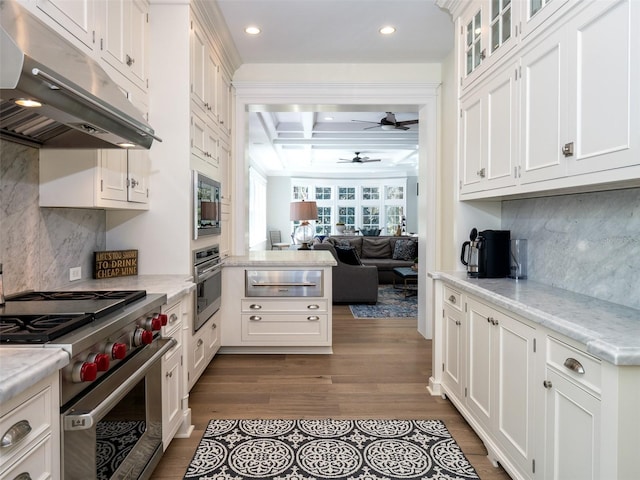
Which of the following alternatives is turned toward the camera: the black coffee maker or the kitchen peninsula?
the kitchen peninsula

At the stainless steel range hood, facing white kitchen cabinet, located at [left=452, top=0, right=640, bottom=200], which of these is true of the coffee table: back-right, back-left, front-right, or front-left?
front-left

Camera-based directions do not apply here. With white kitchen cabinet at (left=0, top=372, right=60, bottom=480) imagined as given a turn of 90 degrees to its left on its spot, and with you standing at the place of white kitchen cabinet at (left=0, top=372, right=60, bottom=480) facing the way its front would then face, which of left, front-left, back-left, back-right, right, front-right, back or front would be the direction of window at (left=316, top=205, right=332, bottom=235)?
front

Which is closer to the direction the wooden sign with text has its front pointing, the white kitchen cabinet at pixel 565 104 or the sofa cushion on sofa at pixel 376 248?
the white kitchen cabinet

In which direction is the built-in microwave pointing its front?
to the viewer's right

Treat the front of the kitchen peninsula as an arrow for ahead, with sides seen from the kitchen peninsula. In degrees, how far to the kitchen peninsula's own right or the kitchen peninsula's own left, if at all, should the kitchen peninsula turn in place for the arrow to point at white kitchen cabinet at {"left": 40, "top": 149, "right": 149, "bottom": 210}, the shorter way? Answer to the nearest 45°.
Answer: approximately 45° to the kitchen peninsula's own right

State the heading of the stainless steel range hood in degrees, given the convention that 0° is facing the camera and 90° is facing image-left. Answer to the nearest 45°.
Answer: approximately 315°

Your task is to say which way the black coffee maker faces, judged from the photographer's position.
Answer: facing to the left of the viewer

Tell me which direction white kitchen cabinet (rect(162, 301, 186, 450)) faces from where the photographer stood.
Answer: facing to the right of the viewer

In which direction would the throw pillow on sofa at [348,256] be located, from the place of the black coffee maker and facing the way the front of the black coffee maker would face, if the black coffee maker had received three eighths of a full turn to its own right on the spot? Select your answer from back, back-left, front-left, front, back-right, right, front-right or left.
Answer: left

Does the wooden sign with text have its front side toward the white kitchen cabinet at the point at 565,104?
yes

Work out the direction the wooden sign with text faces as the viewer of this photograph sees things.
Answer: facing the viewer and to the right of the viewer

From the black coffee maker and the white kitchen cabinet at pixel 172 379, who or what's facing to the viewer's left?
the black coffee maker

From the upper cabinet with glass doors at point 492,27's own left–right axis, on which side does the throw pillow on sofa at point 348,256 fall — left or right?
on its right

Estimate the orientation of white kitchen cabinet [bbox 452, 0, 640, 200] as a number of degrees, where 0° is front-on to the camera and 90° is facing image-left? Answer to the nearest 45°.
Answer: approximately 45°
